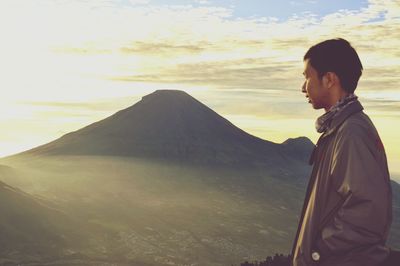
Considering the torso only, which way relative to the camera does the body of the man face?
to the viewer's left

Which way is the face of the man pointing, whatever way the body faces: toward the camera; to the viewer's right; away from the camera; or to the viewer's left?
to the viewer's left
